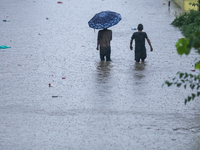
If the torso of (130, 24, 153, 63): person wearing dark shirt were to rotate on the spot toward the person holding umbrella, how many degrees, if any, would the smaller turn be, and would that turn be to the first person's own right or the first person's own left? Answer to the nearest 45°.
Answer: approximately 90° to the first person's own left

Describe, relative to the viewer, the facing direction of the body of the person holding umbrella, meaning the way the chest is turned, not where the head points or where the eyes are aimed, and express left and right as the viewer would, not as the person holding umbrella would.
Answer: facing away from the viewer

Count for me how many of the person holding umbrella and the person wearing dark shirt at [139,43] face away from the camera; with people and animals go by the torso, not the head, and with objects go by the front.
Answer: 2

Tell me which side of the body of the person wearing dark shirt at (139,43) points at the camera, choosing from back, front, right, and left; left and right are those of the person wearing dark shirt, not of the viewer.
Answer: back

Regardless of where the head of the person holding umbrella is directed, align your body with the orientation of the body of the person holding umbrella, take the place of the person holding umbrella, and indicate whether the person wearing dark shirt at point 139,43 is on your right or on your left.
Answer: on your right

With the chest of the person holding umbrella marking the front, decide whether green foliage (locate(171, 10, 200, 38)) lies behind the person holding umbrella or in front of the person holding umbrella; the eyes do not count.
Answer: in front
